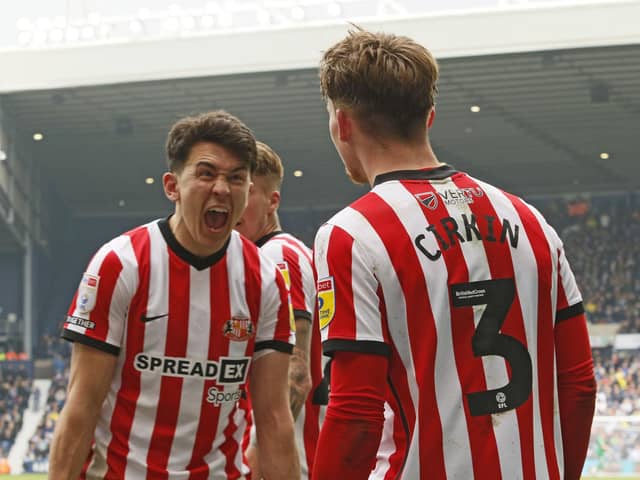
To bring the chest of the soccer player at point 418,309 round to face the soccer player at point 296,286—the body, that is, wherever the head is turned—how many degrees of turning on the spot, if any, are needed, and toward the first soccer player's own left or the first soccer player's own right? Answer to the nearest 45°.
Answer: approximately 45° to the first soccer player's own right

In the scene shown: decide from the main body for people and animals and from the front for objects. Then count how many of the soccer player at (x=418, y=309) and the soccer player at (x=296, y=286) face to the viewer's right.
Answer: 0

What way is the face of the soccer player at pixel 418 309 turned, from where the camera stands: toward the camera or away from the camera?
away from the camera

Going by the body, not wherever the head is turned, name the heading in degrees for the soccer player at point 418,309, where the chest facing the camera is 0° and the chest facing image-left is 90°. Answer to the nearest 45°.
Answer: approximately 135°

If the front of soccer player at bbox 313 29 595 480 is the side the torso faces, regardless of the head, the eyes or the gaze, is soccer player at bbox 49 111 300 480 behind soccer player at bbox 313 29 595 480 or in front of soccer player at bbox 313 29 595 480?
in front

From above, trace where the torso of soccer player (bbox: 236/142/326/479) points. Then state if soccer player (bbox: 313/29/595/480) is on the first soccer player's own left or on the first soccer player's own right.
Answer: on the first soccer player's own left
